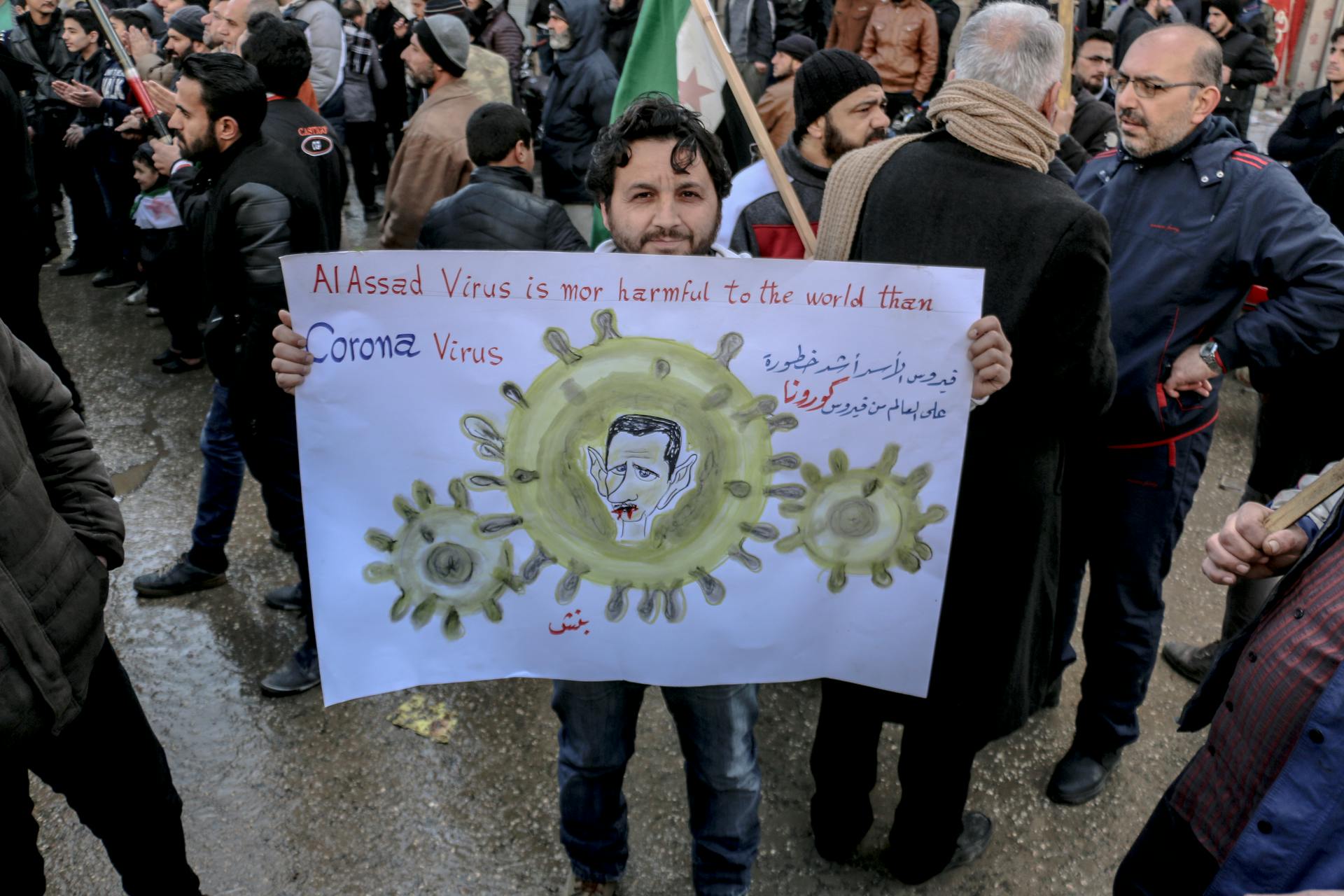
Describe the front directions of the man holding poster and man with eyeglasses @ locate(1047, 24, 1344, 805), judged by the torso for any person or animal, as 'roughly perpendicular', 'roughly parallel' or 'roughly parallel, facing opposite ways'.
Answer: roughly perpendicular

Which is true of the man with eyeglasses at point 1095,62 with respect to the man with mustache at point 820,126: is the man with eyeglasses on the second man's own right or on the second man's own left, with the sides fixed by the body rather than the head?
on the second man's own left

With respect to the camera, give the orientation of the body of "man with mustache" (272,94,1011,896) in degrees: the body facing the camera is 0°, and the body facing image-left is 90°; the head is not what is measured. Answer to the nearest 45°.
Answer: approximately 0°
